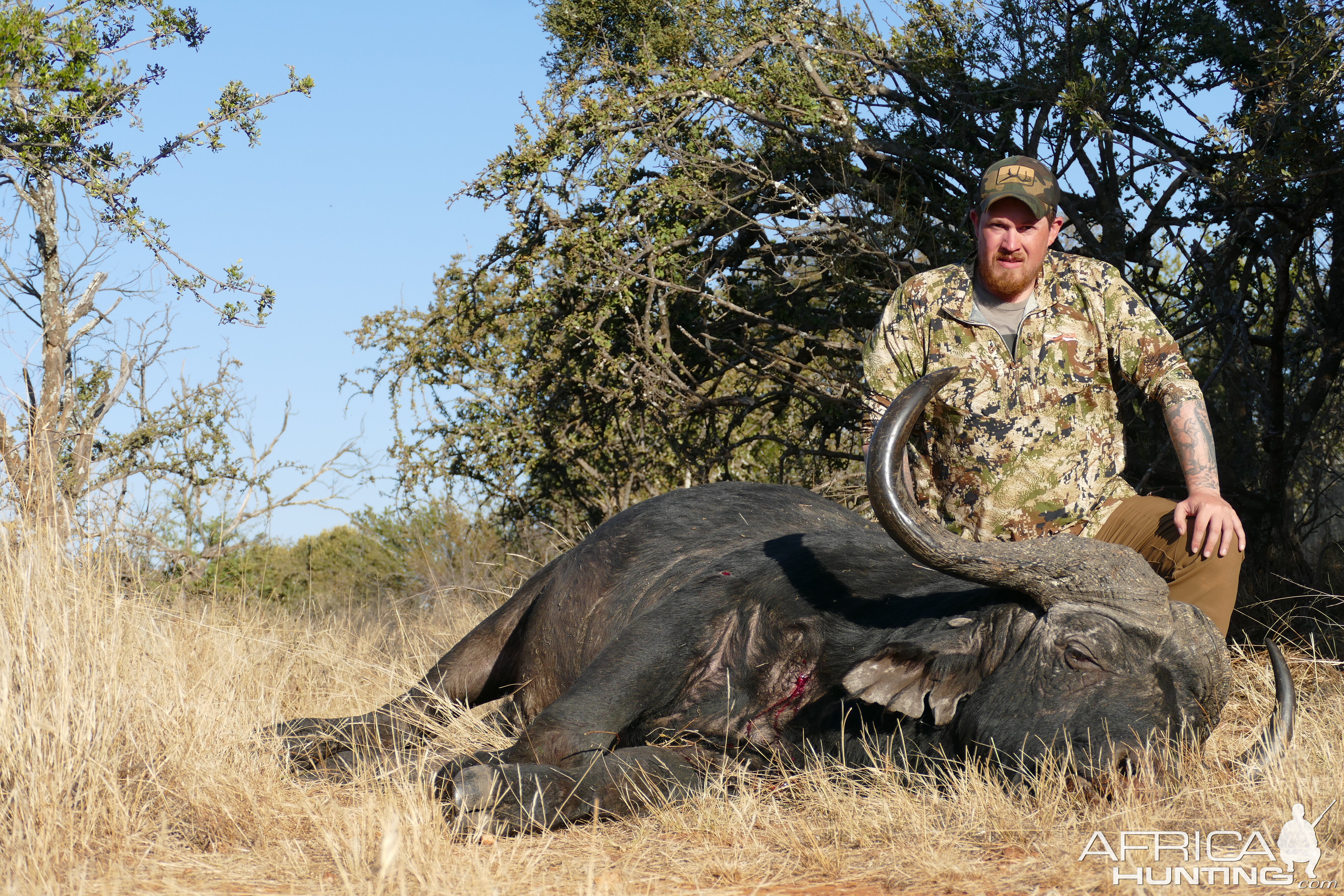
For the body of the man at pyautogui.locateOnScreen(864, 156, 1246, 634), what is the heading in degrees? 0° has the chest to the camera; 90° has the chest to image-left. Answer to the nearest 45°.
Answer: approximately 0°

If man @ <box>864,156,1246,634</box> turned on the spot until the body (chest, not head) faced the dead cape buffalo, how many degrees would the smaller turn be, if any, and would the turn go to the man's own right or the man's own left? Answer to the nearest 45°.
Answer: approximately 45° to the man's own right
